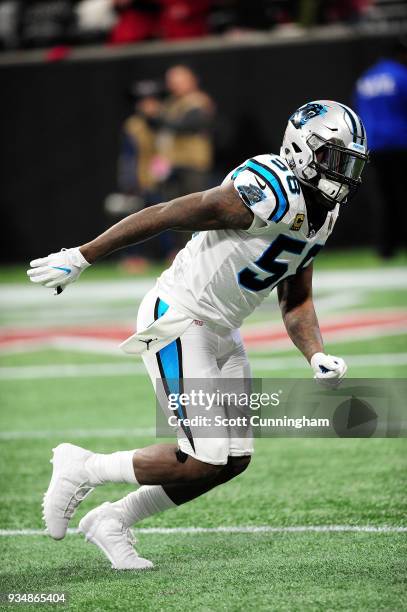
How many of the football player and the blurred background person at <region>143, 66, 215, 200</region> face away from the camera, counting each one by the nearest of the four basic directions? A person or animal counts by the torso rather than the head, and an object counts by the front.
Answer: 0

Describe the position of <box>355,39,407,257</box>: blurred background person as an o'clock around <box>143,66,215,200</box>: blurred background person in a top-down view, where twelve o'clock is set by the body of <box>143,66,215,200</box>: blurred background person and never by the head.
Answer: <box>355,39,407,257</box>: blurred background person is roughly at 9 o'clock from <box>143,66,215,200</box>: blurred background person.

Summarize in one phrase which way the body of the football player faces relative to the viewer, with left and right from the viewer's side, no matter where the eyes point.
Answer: facing the viewer and to the right of the viewer

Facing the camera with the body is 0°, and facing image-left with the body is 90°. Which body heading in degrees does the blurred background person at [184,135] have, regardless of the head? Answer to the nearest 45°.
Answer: approximately 45°

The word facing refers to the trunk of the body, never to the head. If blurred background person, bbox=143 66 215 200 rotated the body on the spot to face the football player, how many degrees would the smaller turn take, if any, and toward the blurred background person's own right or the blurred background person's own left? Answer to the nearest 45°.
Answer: approximately 45° to the blurred background person's own left

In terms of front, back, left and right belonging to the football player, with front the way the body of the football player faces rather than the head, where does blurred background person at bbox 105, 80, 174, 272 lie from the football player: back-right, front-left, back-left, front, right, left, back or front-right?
back-left

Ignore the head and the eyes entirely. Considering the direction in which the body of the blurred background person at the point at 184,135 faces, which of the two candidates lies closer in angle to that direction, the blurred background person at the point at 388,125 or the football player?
the football player

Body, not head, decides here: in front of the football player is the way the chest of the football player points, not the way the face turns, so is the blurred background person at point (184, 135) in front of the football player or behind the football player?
behind

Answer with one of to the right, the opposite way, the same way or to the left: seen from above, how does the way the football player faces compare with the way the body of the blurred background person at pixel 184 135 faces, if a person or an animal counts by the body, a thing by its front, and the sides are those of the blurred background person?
to the left
